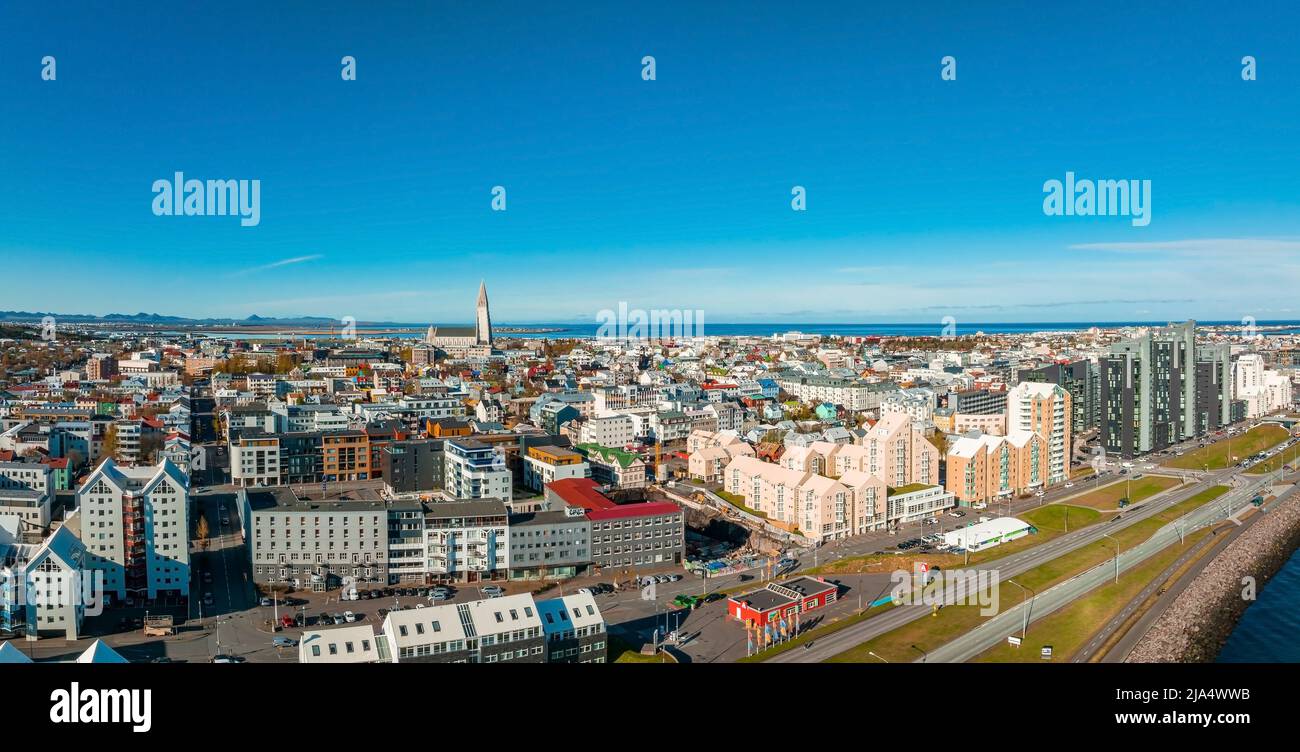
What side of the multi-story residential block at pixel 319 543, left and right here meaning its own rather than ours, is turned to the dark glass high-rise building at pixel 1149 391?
left

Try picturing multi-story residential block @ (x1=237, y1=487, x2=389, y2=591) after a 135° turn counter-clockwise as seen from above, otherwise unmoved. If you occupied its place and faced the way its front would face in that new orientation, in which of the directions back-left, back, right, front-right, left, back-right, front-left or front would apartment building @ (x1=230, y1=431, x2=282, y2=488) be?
front-left

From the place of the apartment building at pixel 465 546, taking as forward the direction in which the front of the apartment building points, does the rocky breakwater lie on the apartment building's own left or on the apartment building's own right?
on the apartment building's own left

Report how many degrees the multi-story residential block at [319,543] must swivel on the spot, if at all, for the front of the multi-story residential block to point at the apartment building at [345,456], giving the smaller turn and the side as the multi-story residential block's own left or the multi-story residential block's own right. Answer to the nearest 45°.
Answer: approximately 180°

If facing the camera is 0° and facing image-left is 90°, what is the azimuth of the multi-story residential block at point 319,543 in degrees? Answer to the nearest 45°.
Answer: approximately 0°

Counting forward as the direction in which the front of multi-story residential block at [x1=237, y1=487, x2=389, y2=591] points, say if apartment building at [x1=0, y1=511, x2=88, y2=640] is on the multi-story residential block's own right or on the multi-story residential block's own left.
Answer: on the multi-story residential block's own right

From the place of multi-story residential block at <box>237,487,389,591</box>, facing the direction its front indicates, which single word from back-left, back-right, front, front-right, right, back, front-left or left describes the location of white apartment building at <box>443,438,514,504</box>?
back-left

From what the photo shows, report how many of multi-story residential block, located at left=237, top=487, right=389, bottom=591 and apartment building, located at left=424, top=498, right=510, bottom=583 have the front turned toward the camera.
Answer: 2

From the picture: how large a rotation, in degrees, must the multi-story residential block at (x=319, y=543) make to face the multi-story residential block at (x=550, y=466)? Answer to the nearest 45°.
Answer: approximately 135° to its left
